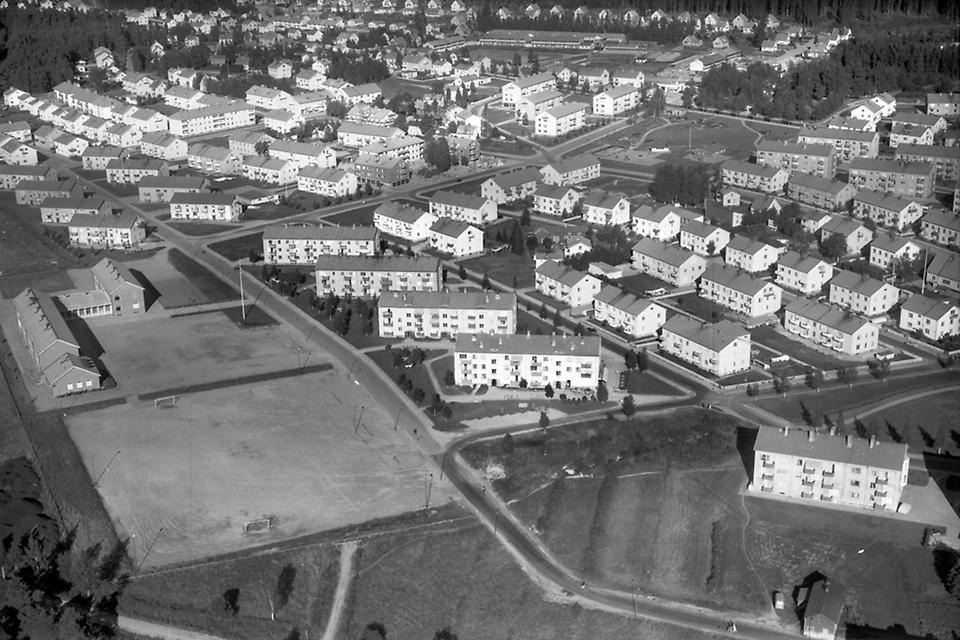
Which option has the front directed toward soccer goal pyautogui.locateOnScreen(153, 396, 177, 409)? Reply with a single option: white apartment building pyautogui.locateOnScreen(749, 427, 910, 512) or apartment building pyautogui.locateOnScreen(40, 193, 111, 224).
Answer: the apartment building

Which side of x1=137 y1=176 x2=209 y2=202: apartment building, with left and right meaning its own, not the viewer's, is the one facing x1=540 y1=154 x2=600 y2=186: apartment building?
left

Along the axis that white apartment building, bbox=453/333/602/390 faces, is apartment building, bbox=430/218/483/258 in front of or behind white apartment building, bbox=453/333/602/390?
behind

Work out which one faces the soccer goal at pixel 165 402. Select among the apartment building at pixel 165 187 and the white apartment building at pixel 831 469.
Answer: the apartment building

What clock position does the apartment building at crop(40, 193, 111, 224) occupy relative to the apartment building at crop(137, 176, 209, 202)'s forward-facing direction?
the apartment building at crop(40, 193, 111, 224) is roughly at 2 o'clock from the apartment building at crop(137, 176, 209, 202).

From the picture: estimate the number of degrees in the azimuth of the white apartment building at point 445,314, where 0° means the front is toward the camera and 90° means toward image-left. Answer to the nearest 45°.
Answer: approximately 0°

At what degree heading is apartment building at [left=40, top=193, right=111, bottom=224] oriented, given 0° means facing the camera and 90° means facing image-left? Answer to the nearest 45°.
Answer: approximately 0°

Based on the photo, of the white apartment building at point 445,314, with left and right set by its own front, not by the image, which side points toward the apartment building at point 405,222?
back

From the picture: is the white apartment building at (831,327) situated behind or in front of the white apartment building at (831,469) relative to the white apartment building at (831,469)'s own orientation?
behind

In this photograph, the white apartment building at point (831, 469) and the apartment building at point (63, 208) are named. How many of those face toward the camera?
2
